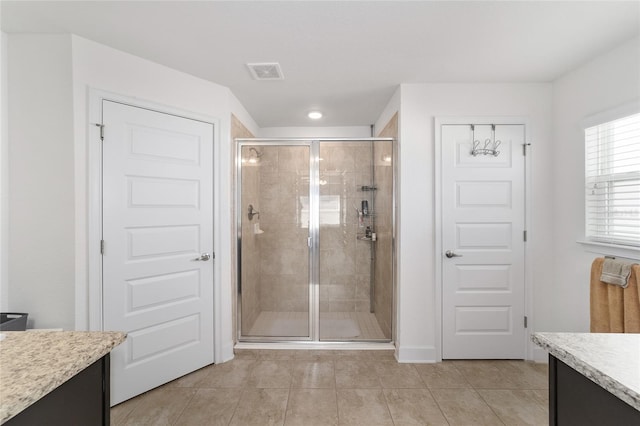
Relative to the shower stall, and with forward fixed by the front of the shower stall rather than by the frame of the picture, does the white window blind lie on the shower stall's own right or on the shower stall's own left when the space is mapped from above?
on the shower stall's own left

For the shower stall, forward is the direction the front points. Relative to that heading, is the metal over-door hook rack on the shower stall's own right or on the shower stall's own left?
on the shower stall's own left

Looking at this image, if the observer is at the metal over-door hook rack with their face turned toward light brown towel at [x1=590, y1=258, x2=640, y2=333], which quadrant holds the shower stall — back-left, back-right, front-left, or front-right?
back-right

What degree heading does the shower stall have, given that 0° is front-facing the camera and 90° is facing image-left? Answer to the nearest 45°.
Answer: approximately 0°

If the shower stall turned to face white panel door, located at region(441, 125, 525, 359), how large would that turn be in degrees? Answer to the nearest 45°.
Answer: approximately 90° to its left

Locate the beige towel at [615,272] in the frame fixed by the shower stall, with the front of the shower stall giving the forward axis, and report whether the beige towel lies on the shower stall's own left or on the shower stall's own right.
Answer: on the shower stall's own left

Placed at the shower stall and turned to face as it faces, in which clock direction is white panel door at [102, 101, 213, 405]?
The white panel door is roughly at 2 o'clock from the shower stall.

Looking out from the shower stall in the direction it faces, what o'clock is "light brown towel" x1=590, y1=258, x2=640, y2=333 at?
The light brown towel is roughly at 10 o'clock from the shower stall.
